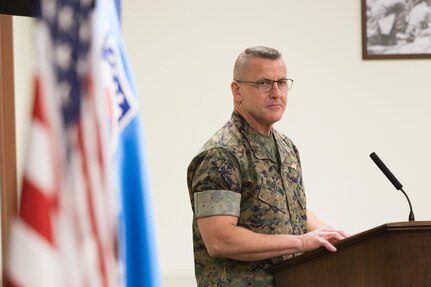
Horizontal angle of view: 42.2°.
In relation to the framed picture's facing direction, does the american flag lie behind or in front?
in front

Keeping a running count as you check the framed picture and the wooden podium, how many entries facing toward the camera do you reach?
1

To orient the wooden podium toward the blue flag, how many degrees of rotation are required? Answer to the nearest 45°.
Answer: approximately 135° to its right

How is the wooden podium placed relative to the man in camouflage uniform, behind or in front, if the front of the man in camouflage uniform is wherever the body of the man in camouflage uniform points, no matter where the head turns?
in front

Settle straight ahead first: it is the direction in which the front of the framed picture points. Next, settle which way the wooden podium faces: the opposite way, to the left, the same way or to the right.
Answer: to the left

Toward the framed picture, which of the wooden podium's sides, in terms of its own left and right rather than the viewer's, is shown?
left

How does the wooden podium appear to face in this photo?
to the viewer's right

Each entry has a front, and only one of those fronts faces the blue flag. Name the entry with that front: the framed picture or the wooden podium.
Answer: the framed picture

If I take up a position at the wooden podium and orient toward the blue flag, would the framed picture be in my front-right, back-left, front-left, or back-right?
back-right

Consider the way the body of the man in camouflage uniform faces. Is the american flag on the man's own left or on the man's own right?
on the man's own right
